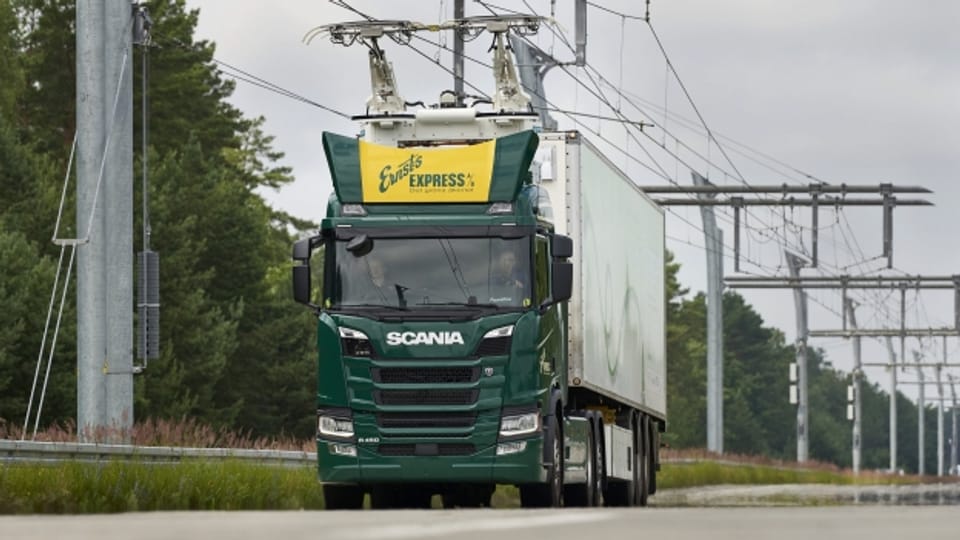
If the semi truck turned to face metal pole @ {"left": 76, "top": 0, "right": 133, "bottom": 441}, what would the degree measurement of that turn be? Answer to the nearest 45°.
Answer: approximately 135° to its right

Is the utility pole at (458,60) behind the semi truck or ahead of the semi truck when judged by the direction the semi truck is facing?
behind

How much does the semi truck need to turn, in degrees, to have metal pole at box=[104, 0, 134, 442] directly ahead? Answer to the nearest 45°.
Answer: approximately 135° to its right

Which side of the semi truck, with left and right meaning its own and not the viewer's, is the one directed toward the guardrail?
right

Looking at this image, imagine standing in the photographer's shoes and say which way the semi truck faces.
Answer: facing the viewer

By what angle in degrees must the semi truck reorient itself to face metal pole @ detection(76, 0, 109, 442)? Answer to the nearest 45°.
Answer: approximately 135° to its right
